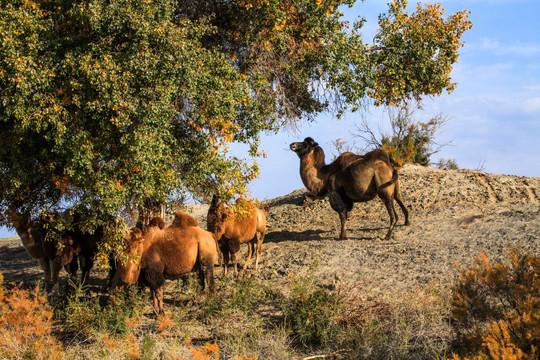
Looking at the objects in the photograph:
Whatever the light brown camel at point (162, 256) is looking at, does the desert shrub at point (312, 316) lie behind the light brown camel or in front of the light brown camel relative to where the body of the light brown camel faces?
behind

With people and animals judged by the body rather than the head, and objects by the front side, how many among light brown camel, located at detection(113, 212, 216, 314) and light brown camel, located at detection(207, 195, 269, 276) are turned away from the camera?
0

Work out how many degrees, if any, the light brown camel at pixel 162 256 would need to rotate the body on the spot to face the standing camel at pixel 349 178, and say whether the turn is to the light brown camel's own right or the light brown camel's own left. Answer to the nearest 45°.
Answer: approximately 135° to the light brown camel's own right

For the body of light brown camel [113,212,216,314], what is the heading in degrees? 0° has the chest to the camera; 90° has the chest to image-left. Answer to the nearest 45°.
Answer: approximately 90°

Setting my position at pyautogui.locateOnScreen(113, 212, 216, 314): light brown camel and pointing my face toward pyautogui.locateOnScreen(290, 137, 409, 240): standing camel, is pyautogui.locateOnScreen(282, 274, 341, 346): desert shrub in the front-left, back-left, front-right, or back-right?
front-right

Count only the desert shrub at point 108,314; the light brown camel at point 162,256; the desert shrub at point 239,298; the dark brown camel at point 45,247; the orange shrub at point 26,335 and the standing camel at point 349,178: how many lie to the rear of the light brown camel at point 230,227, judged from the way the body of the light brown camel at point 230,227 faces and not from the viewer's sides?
1

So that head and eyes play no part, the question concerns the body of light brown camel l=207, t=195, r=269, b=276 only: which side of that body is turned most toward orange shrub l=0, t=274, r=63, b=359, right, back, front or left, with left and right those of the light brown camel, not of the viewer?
front

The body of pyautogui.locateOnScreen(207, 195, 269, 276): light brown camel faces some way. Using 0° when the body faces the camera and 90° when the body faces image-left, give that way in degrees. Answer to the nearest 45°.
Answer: approximately 45°

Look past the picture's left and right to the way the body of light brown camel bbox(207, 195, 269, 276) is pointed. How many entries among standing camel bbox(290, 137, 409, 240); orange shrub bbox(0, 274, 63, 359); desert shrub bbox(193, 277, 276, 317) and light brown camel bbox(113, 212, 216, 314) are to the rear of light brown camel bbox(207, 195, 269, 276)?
1

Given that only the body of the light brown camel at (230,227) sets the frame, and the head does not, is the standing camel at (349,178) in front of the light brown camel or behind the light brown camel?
behind

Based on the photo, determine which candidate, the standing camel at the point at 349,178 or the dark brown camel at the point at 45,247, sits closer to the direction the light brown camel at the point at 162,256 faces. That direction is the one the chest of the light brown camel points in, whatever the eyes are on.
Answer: the dark brown camel

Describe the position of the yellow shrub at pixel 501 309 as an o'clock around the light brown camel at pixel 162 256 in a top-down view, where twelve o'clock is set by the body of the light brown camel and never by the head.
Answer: The yellow shrub is roughly at 7 o'clock from the light brown camel.
